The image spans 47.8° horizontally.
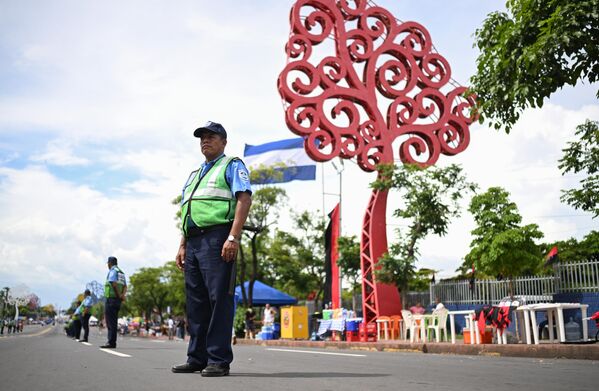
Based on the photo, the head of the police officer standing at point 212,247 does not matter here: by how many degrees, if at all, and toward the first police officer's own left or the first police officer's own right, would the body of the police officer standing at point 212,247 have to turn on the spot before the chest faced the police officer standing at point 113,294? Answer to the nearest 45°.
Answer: approximately 135° to the first police officer's own right

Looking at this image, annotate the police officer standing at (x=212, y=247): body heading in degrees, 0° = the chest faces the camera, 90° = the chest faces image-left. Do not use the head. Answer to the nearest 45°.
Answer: approximately 45°

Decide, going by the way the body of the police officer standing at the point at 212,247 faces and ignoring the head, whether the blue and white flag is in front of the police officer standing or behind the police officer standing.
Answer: behind

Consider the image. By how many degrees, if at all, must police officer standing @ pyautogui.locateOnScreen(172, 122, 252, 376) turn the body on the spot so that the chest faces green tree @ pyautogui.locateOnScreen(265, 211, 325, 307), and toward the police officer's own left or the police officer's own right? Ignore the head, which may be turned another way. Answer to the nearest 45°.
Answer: approximately 135° to the police officer's own right

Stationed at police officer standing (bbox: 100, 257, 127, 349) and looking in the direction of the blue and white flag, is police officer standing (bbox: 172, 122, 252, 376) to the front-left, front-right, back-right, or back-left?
back-right

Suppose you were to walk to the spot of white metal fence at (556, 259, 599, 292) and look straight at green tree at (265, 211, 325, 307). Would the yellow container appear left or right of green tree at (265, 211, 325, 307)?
left

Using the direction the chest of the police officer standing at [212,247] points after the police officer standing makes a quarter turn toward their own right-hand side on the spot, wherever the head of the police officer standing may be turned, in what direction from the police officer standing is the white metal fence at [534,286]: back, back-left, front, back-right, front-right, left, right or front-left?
right

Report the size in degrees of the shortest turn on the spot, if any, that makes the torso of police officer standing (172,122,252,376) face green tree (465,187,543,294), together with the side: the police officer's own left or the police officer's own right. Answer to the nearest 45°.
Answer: approximately 180°

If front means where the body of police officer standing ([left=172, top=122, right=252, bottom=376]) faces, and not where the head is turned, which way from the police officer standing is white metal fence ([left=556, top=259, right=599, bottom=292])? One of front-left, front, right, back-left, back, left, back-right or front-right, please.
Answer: back

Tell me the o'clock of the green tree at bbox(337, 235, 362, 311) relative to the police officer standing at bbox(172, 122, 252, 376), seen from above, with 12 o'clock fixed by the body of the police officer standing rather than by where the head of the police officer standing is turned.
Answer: The green tree is roughly at 5 o'clock from the police officer standing.
